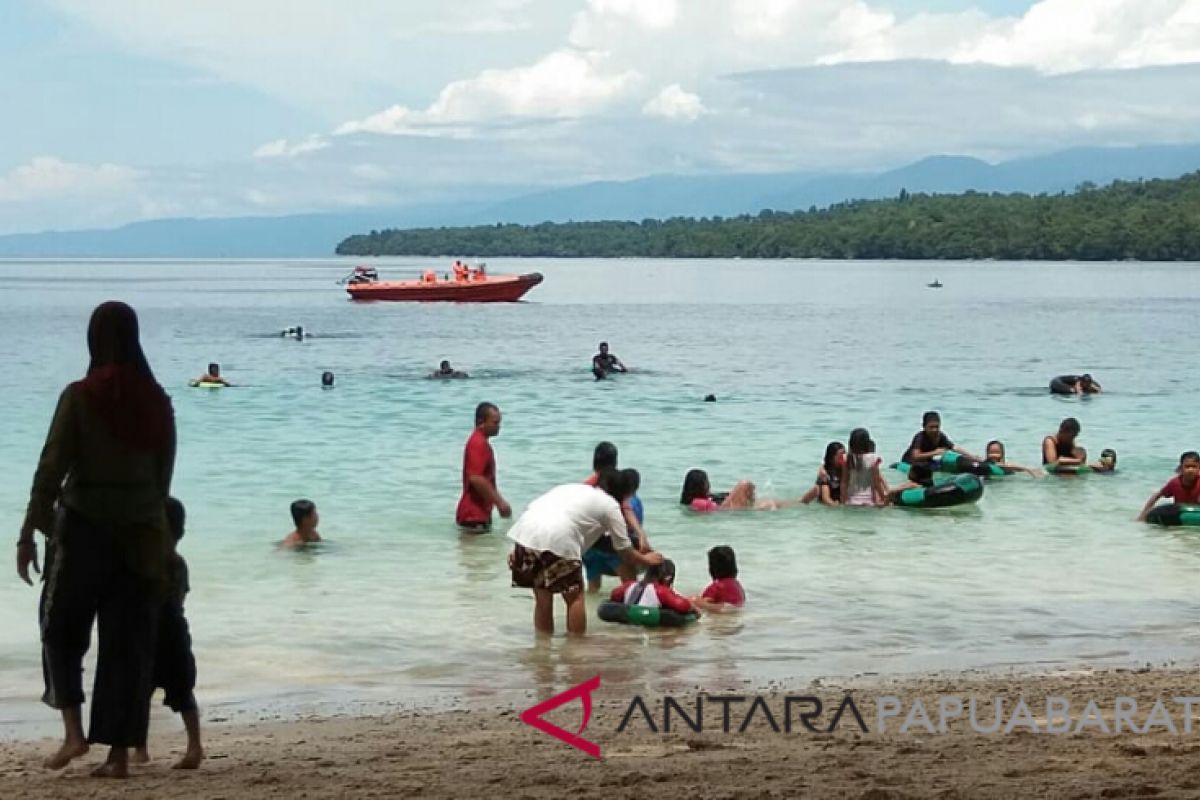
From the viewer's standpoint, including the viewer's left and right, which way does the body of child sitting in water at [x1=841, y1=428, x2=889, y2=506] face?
facing away from the viewer

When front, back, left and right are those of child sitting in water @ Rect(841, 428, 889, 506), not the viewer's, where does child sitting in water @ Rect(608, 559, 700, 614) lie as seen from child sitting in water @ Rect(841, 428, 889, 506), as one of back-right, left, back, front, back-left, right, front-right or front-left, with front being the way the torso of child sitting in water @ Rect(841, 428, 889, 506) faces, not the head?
back

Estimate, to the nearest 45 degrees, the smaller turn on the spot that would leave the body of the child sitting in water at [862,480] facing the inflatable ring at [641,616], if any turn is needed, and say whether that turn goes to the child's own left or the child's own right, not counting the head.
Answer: approximately 180°

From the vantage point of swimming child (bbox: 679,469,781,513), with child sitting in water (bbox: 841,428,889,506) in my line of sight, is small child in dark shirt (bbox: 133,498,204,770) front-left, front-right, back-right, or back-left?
back-right

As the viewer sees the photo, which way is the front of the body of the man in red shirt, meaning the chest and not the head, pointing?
to the viewer's right

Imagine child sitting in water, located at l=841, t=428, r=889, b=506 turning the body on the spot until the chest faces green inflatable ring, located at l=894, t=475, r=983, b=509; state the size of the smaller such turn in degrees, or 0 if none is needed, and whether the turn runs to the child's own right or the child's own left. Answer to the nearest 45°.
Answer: approximately 90° to the child's own right

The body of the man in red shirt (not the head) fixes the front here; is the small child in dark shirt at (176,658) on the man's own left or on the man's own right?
on the man's own right

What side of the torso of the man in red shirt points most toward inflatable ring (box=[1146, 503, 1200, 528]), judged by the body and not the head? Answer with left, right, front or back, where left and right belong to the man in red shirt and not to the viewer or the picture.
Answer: front

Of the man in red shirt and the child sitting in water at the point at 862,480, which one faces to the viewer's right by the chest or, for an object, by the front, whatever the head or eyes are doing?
the man in red shirt

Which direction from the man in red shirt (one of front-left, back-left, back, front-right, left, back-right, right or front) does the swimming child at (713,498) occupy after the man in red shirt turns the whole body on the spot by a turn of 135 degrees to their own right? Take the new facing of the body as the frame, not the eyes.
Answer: back

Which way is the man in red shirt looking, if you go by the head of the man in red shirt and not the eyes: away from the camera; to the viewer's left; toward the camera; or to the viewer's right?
to the viewer's right

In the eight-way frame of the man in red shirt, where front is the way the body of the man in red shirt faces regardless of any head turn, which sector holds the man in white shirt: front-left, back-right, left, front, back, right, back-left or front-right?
right

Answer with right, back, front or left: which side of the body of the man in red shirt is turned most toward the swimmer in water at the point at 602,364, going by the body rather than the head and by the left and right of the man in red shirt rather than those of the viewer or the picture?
left

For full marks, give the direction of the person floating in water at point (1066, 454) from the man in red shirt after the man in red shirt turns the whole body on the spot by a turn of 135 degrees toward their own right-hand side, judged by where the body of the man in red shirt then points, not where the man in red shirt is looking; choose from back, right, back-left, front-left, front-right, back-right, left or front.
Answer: back

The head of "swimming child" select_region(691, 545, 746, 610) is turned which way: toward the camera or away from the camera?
away from the camera

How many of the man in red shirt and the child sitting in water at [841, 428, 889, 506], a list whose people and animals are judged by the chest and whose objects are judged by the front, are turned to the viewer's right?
1
